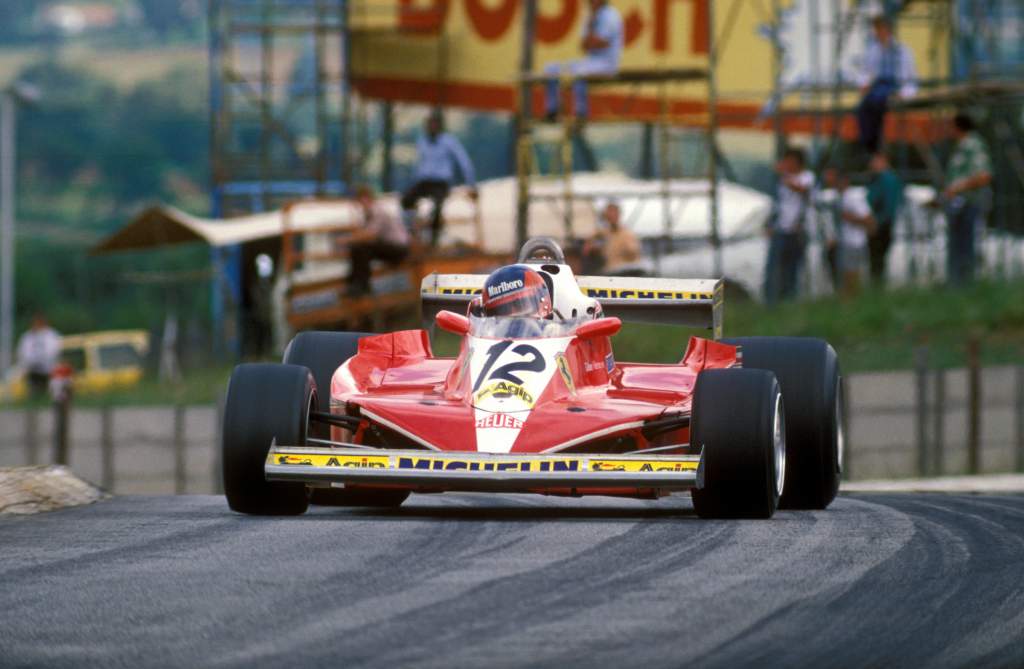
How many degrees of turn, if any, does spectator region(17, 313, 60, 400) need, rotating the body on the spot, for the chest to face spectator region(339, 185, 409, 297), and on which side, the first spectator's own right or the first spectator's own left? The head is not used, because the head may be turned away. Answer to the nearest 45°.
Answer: approximately 45° to the first spectator's own left

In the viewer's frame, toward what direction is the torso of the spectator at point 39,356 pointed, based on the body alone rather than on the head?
toward the camera

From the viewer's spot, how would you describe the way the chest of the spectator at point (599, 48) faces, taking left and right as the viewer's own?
facing the viewer and to the left of the viewer

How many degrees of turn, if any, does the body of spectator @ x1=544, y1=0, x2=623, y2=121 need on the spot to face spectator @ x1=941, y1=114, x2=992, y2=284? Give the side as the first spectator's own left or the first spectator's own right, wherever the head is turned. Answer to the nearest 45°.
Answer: approximately 135° to the first spectator's own left

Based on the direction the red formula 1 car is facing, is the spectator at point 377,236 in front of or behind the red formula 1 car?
behind

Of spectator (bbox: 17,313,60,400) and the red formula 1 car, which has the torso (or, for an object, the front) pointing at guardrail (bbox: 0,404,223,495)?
the spectator

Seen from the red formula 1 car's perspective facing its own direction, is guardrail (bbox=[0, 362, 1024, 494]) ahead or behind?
behind

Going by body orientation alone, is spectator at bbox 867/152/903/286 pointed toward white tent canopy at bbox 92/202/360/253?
no

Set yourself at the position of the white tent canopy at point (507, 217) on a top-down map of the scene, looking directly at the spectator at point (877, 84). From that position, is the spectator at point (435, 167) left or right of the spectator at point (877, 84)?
right

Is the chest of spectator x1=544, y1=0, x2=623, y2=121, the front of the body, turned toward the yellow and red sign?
no

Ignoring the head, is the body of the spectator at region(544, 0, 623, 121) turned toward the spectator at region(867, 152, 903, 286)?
no

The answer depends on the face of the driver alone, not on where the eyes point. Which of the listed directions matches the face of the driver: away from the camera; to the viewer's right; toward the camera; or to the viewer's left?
toward the camera

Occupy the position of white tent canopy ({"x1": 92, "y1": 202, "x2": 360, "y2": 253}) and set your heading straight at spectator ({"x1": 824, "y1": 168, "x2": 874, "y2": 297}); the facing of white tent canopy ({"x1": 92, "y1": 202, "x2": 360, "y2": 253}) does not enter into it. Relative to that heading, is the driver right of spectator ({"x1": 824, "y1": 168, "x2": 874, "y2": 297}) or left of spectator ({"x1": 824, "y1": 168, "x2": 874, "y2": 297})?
right

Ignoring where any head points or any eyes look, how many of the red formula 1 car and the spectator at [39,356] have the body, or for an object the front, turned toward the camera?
2

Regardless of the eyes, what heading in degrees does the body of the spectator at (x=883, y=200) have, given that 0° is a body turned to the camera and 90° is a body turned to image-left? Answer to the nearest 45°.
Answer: approximately 45°
